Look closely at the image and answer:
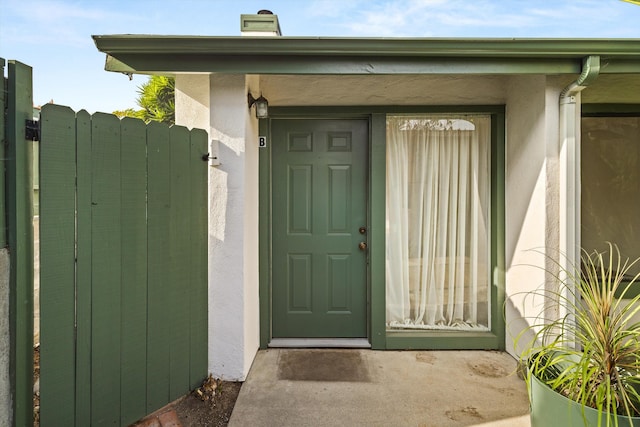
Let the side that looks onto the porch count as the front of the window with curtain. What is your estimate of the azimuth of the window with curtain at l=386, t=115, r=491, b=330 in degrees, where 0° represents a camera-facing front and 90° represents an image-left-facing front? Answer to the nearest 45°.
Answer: approximately 0°

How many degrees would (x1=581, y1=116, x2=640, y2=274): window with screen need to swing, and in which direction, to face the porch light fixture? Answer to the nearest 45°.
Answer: approximately 45° to its right

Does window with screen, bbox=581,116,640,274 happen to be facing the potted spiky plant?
yes
